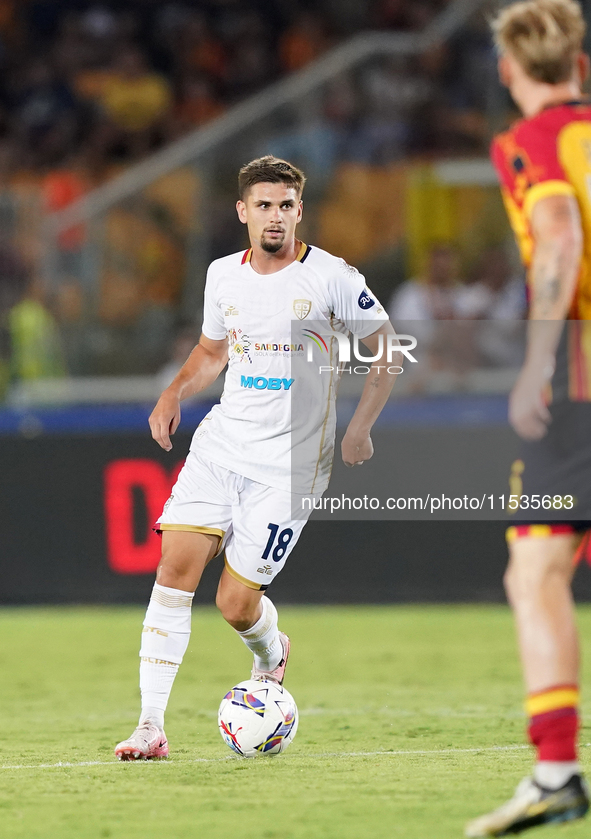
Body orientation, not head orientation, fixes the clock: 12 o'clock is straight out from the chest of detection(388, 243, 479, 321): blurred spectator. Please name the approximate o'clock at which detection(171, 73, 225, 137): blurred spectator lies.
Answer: detection(171, 73, 225, 137): blurred spectator is roughly at 5 o'clock from detection(388, 243, 479, 321): blurred spectator.

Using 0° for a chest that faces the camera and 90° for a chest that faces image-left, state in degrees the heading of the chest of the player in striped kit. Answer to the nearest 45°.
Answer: approximately 135°

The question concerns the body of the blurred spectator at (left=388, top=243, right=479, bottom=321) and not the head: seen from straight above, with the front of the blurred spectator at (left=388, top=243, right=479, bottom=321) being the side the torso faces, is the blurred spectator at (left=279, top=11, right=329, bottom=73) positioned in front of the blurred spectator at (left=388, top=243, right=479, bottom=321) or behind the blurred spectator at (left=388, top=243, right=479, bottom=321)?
behind

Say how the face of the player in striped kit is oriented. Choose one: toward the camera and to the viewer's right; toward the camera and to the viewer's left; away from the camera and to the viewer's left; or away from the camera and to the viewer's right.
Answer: away from the camera and to the viewer's left

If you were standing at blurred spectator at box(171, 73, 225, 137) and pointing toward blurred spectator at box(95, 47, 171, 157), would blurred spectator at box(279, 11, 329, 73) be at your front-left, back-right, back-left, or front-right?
back-right

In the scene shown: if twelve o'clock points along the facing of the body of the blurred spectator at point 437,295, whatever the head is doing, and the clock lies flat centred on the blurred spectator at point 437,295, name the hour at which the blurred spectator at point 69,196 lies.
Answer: the blurred spectator at point 69,196 is roughly at 4 o'clock from the blurred spectator at point 437,295.

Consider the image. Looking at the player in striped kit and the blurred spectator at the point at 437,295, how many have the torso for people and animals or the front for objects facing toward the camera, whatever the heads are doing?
1

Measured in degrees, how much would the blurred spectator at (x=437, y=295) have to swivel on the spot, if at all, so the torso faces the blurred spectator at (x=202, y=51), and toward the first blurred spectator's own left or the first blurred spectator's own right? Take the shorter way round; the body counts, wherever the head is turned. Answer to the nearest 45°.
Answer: approximately 135° to the first blurred spectator's own right

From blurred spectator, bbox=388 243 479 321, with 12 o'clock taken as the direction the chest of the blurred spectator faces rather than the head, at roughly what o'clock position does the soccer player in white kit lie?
The soccer player in white kit is roughly at 12 o'clock from the blurred spectator.

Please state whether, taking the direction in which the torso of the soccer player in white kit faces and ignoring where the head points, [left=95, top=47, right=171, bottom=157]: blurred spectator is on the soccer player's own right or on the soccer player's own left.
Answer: on the soccer player's own right

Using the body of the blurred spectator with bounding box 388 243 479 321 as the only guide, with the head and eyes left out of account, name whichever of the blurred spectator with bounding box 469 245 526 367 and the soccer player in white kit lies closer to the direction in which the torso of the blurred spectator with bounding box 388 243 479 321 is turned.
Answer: the soccer player in white kit
